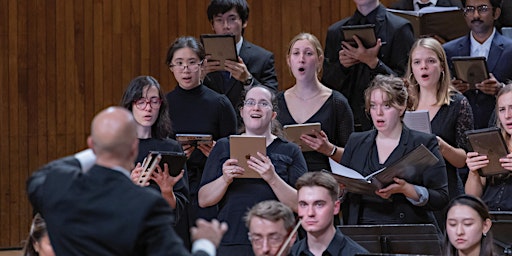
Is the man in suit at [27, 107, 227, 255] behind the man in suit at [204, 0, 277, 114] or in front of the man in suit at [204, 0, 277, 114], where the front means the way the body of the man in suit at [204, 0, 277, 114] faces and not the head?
in front

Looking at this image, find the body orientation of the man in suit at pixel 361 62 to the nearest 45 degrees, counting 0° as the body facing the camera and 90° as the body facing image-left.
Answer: approximately 45°

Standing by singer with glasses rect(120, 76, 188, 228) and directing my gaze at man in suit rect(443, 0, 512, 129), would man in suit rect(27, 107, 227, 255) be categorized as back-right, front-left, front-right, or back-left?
back-right

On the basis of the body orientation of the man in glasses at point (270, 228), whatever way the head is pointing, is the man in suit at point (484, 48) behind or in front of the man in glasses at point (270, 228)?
behind

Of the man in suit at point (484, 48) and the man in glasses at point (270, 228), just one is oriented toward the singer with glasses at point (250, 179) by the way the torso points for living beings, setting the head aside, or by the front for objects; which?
the man in suit at point (484, 48)

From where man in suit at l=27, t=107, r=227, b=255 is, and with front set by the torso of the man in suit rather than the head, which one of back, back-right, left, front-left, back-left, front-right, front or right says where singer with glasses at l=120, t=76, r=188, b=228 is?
front-left

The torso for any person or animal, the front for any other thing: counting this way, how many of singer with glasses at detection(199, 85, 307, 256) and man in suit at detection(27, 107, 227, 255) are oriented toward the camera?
1
